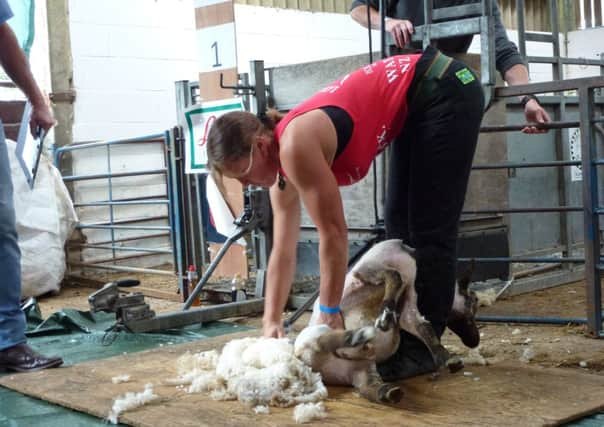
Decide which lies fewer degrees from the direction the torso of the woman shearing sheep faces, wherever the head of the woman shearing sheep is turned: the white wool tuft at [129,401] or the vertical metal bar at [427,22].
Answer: the white wool tuft

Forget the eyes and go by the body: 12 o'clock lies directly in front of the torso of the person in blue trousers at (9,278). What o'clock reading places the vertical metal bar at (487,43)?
The vertical metal bar is roughly at 12 o'clock from the person in blue trousers.

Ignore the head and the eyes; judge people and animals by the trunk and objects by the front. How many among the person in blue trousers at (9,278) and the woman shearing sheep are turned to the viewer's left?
1

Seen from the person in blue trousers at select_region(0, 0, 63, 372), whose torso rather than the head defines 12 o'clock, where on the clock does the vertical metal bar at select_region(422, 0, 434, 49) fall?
The vertical metal bar is roughly at 12 o'clock from the person in blue trousers.

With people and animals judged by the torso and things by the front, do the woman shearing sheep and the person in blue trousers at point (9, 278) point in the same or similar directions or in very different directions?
very different directions

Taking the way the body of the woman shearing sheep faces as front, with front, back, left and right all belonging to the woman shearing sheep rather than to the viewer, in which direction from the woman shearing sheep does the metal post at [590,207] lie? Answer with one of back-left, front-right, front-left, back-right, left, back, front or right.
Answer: back-right

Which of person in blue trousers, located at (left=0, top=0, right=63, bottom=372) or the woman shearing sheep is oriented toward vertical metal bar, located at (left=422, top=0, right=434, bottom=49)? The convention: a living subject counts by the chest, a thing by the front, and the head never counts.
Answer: the person in blue trousers

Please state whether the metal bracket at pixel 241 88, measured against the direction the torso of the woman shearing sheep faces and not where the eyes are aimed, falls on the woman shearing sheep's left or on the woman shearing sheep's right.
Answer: on the woman shearing sheep's right

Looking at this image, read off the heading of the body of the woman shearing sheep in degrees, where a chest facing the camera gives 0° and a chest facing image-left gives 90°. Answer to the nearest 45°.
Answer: approximately 90°

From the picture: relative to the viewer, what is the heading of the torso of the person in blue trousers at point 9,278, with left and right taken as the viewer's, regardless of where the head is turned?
facing to the right of the viewer
